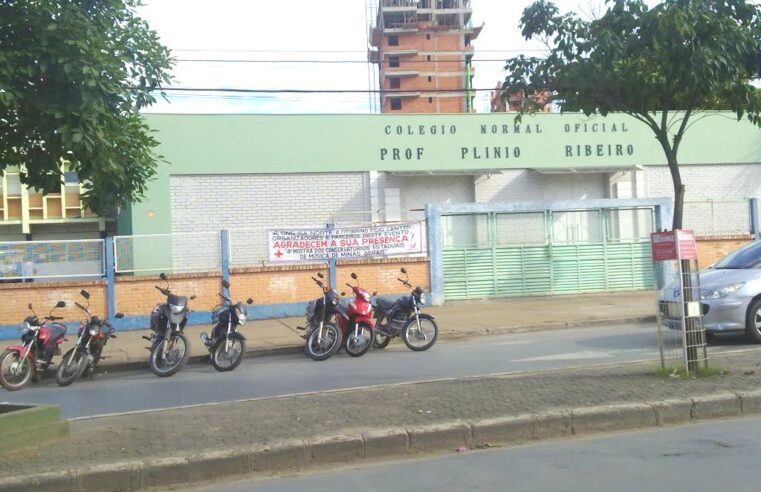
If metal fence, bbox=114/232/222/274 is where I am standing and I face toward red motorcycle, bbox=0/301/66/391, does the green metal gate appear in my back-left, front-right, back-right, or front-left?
back-left

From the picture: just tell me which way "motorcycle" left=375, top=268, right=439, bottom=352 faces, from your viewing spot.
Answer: facing the viewer and to the right of the viewer

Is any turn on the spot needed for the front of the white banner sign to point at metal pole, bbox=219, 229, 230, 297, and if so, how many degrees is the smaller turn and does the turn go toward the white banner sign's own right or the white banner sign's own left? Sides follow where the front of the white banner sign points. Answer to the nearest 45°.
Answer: approximately 90° to the white banner sign's own right

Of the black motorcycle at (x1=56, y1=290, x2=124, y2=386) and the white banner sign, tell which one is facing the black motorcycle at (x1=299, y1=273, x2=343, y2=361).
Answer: the white banner sign

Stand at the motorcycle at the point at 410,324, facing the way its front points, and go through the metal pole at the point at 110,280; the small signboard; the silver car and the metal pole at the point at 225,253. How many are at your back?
2

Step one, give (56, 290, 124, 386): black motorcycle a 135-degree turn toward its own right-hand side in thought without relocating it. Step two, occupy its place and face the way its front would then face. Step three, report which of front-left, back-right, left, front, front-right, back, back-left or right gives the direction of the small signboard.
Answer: back-right

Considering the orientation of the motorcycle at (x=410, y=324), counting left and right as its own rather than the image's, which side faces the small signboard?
front

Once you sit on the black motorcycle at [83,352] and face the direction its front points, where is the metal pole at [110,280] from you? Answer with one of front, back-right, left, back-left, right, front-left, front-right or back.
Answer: back-right

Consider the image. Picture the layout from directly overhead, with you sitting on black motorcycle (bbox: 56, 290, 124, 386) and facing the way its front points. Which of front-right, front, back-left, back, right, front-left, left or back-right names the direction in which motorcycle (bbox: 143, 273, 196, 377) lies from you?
back-left

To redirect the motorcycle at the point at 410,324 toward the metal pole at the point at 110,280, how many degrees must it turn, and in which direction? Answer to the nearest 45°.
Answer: approximately 180°
